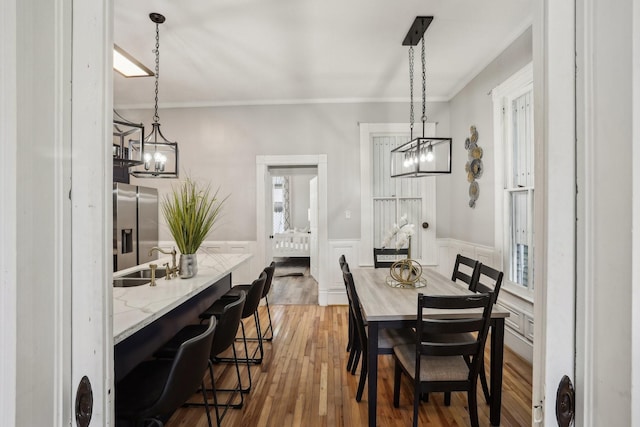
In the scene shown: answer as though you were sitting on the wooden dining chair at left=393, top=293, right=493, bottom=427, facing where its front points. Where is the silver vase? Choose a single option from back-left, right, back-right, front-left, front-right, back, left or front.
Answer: front-left

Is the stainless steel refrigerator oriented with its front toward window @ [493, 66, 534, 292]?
yes

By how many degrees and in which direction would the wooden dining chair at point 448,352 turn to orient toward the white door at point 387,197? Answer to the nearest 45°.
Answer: approximately 45° to its right

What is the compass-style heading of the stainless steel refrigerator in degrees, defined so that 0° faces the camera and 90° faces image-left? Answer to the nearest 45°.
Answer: approximately 315°

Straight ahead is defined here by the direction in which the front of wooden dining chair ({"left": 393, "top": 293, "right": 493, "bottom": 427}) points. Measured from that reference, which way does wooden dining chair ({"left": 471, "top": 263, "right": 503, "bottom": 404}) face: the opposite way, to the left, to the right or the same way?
to the left

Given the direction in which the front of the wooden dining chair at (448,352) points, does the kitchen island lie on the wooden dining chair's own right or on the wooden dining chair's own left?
on the wooden dining chair's own left

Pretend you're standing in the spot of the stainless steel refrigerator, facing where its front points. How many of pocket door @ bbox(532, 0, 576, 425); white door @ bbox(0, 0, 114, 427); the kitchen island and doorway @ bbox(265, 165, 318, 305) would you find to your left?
1

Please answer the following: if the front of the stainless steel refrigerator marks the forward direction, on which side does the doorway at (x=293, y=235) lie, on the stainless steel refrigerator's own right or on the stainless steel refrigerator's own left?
on the stainless steel refrigerator's own left

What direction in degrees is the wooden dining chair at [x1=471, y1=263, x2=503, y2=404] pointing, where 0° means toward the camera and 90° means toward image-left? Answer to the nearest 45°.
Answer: approximately 45°

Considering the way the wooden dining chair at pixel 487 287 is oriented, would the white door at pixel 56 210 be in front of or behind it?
in front

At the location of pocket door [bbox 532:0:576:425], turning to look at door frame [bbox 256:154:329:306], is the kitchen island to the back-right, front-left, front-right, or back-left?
front-left

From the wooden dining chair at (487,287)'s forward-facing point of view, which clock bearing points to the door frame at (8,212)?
The door frame is roughly at 11 o'clock from the wooden dining chair.

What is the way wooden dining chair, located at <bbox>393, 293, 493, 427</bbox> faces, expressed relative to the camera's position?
facing away from the viewer and to the left of the viewer

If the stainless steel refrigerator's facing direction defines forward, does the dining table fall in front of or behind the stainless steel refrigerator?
in front

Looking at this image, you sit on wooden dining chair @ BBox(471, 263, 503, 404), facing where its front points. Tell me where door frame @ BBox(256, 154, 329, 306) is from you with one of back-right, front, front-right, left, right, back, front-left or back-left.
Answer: right

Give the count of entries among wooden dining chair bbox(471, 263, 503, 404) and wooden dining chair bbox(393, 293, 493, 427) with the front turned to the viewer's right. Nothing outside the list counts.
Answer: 0

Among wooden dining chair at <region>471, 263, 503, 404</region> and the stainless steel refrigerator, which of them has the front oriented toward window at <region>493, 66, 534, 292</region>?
the stainless steel refrigerator

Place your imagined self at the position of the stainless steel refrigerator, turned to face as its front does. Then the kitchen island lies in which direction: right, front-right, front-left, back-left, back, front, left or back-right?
front-right
